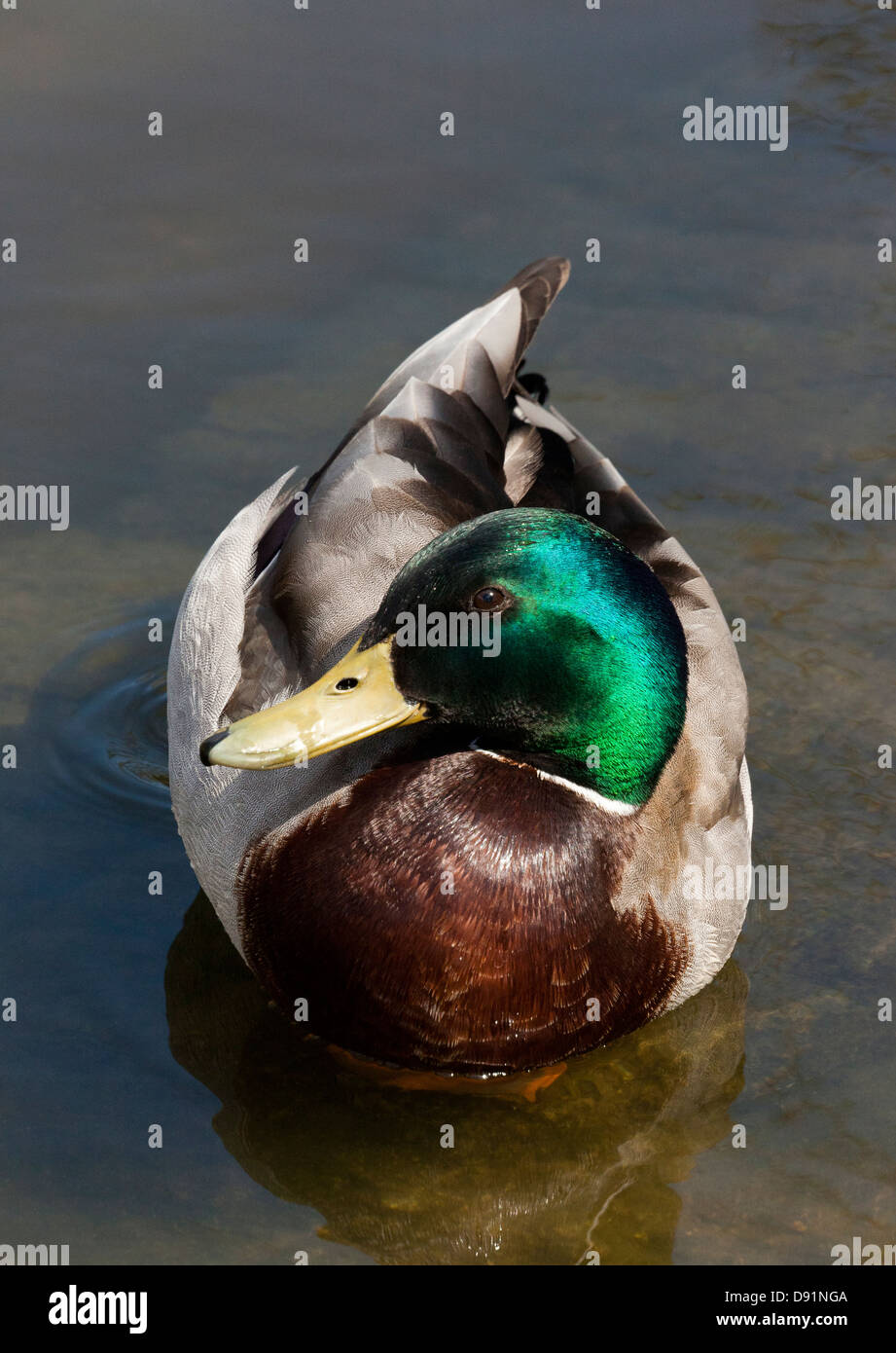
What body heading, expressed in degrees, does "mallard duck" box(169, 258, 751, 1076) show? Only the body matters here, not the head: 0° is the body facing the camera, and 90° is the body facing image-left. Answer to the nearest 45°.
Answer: approximately 0°
